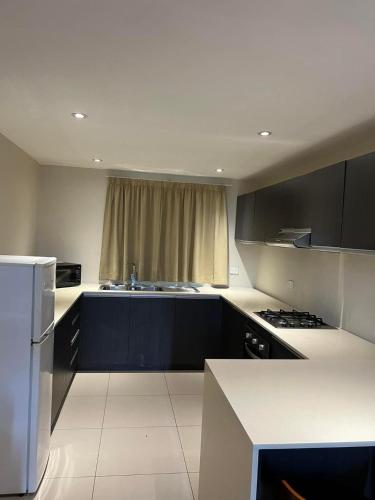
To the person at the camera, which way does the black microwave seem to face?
facing the viewer and to the right of the viewer

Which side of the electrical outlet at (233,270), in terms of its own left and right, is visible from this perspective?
front

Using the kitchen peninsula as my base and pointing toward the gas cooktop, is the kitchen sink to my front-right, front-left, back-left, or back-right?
front-left

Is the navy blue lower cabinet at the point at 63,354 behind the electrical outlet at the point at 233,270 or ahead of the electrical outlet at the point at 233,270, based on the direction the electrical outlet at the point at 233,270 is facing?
ahead

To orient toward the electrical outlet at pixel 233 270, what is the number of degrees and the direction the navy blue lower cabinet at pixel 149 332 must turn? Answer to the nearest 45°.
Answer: approximately 135° to its left

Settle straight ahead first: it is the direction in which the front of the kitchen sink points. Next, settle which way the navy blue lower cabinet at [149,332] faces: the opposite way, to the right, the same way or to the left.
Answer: the same way

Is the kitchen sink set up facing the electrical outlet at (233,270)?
no

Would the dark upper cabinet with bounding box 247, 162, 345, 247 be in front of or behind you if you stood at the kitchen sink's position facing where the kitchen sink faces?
in front

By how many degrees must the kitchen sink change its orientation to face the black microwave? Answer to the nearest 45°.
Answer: approximately 90° to its right

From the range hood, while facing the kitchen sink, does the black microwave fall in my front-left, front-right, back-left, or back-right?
front-left

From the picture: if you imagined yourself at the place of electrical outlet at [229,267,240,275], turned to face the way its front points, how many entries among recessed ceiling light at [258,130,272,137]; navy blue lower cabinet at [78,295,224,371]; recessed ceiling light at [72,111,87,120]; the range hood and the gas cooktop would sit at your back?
0

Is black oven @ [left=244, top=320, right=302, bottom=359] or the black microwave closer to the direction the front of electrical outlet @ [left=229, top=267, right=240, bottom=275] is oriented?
the black oven

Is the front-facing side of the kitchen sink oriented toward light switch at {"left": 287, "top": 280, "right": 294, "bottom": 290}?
no

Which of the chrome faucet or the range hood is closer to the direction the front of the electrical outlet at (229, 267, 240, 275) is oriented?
the range hood
